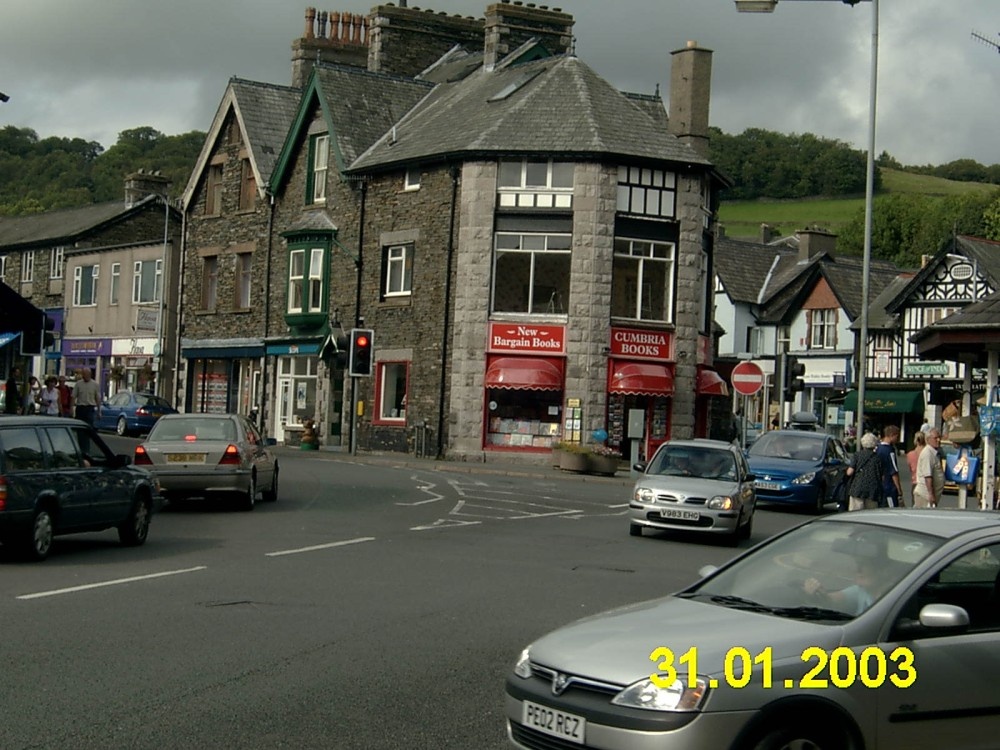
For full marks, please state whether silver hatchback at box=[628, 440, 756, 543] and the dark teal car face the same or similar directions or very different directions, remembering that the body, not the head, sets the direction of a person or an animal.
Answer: very different directions

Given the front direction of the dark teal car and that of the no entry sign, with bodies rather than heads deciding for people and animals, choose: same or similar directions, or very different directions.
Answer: very different directions

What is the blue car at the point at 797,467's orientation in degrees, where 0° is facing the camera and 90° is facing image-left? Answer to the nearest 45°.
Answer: approximately 45°

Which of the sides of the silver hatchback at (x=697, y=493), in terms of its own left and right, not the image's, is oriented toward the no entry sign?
back

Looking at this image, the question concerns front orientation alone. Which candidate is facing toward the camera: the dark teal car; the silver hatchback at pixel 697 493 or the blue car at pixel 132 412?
the silver hatchback

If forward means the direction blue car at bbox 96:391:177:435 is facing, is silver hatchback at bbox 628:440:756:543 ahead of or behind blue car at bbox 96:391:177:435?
behind

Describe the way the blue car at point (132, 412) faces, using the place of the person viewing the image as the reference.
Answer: facing away from the viewer and to the left of the viewer

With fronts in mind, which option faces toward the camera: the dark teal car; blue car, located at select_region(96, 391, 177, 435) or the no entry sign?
the no entry sign

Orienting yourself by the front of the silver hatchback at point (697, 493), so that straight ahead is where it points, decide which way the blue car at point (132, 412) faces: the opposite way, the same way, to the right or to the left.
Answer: to the right

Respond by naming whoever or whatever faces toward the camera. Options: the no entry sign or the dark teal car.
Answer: the no entry sign

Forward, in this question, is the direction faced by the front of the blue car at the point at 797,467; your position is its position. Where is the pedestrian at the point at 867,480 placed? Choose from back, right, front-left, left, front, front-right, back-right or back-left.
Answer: front-left

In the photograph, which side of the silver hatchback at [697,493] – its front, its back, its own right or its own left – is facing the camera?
front

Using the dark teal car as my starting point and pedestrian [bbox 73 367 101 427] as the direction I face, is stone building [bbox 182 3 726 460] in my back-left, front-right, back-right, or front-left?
front-right

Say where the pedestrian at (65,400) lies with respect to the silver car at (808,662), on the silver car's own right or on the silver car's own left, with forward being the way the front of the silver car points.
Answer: on the silver car's own right
